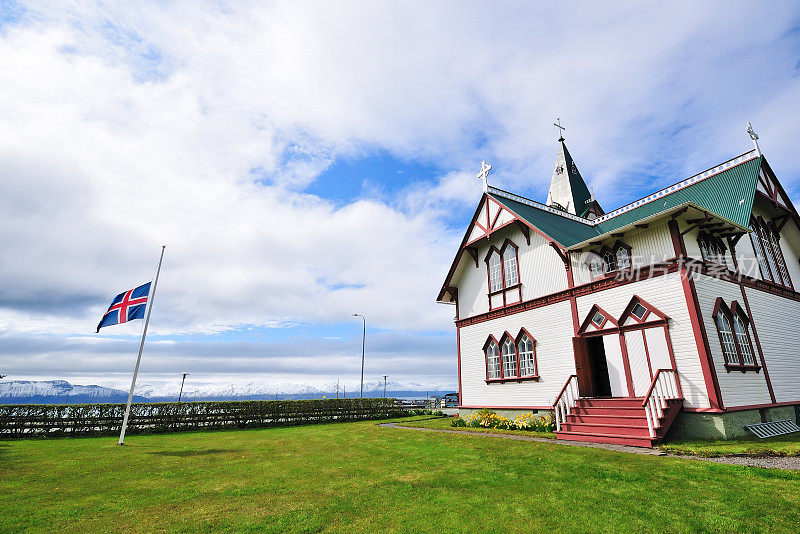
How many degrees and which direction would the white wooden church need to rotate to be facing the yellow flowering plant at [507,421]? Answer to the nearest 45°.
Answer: approximately 45° to its right

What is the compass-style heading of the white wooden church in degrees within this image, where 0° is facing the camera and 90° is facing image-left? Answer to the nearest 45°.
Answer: approximately 45°
